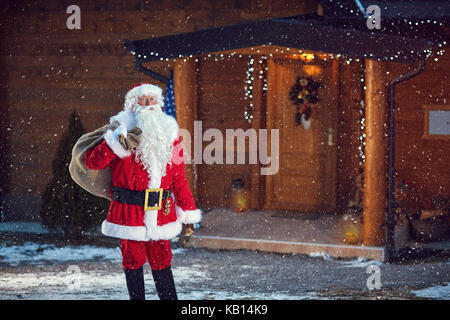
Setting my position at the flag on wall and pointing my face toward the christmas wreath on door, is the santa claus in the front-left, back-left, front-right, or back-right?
back-right

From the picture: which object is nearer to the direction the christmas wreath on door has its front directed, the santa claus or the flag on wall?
the santa claus

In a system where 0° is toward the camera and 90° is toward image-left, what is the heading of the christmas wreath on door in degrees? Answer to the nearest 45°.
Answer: approximately 0°

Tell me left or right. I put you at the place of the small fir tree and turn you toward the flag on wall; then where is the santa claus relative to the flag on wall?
right

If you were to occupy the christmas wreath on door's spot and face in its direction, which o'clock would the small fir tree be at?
The small fir tree is roughly at 2 o'clock from the christmas wreath on door.

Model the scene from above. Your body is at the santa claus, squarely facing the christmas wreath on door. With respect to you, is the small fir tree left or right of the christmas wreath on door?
left
